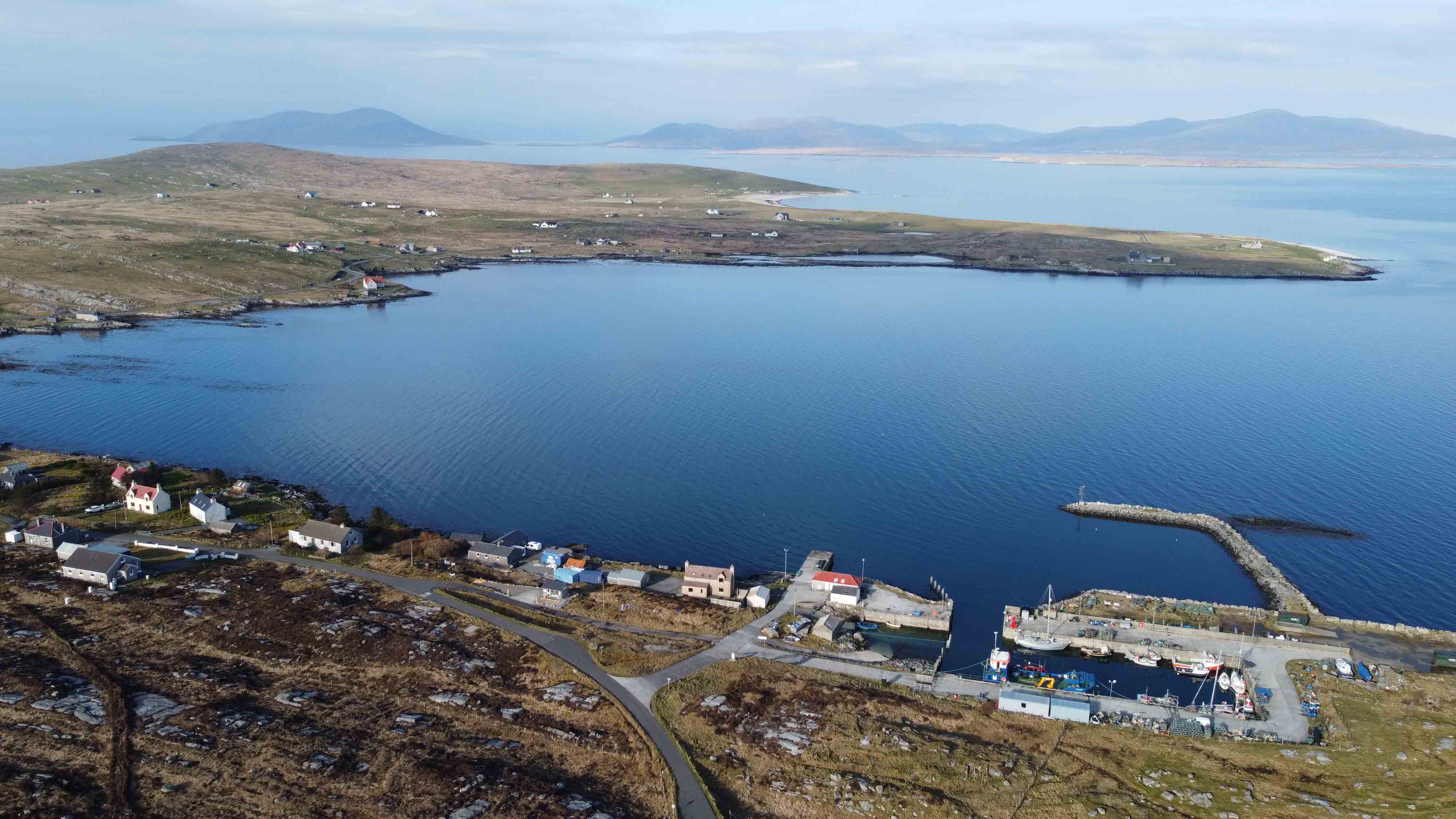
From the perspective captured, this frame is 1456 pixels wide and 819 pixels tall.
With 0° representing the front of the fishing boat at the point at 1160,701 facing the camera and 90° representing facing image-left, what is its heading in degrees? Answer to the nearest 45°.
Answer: approximately 90°

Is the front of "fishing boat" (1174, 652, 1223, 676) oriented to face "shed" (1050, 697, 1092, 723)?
no

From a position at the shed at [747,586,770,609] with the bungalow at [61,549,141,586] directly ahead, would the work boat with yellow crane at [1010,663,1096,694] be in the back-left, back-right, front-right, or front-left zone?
back-left

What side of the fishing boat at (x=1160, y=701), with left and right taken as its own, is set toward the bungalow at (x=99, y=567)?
front

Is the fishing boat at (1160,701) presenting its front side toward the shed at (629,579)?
yes

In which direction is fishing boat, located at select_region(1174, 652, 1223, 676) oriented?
to the viewer's right
